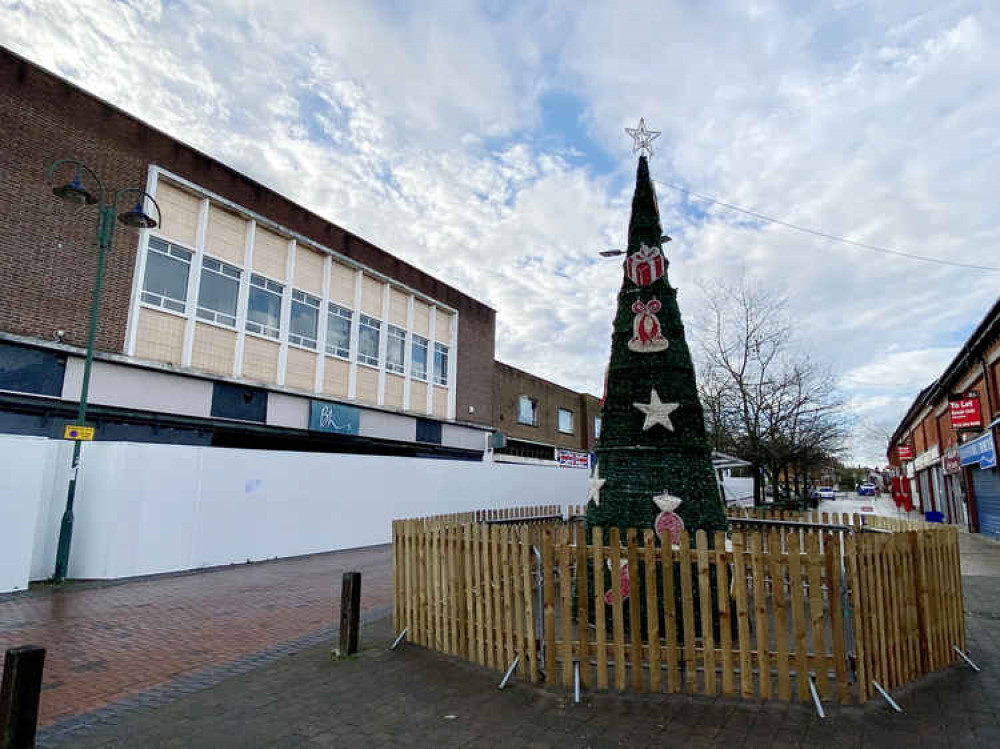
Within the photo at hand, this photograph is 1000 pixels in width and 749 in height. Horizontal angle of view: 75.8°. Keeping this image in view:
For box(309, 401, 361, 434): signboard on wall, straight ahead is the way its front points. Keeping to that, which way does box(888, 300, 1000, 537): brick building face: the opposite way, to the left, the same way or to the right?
the opposite way

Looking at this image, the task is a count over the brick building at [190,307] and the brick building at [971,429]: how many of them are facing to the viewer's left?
1

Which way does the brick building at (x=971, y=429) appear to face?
to the viewer's left

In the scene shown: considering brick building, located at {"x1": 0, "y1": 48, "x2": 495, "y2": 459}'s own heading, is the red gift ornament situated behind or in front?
in front

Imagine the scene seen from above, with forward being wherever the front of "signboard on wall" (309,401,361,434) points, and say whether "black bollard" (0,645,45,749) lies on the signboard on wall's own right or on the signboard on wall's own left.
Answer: on the signboard on wall's own right

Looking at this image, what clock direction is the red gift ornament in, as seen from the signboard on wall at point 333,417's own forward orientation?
The red gift ornament is roughly at 1 o'clock from the signboard on wall.

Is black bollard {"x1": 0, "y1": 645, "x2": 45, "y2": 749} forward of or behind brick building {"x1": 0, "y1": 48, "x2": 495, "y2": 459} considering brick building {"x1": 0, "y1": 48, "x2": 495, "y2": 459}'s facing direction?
forward

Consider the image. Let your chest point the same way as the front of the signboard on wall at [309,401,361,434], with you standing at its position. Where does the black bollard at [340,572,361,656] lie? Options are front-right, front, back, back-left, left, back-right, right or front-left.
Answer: front-right

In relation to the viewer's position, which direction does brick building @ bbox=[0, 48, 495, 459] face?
facing the viewer and to the right of the viewer

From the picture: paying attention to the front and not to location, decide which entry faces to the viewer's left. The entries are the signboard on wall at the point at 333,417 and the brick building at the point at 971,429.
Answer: the brick building

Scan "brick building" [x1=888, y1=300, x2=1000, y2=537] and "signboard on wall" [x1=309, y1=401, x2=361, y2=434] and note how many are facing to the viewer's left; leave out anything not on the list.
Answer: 1

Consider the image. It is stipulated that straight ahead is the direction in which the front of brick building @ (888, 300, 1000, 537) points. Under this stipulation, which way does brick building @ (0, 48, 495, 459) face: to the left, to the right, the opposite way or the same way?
the opposite way

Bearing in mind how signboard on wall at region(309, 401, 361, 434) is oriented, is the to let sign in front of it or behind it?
in front

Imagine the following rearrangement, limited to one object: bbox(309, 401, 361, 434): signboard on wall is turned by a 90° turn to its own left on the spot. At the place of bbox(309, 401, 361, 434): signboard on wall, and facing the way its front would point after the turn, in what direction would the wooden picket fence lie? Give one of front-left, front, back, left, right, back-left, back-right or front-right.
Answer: back-right
